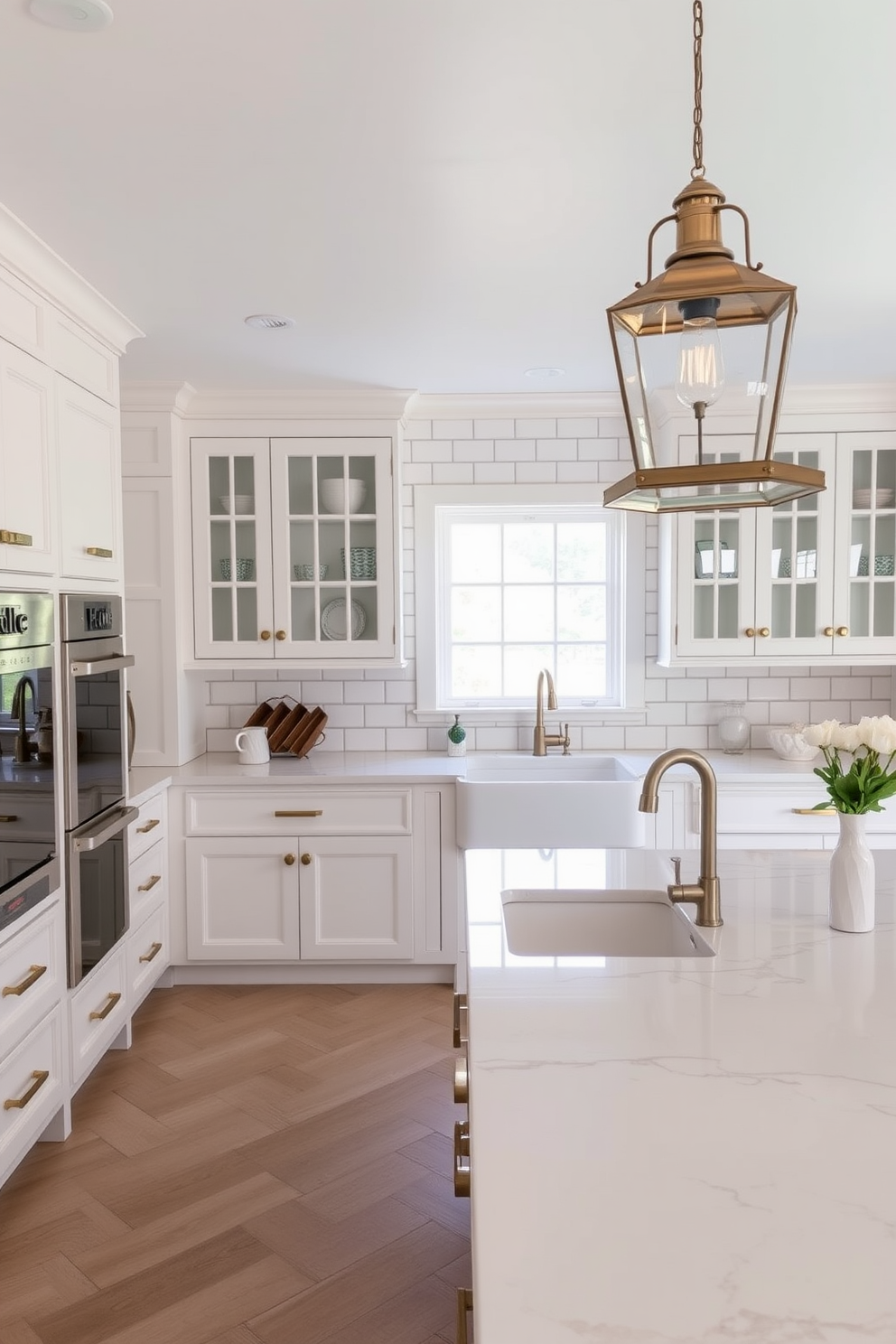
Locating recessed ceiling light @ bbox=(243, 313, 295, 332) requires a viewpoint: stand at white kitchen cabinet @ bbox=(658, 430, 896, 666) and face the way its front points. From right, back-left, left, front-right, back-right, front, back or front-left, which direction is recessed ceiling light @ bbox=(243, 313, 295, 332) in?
front-right

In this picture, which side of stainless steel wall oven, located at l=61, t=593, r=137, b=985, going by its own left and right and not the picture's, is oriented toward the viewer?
right

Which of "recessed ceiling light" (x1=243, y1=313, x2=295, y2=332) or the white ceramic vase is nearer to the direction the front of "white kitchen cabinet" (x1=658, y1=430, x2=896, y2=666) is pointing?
the white ceramic vase

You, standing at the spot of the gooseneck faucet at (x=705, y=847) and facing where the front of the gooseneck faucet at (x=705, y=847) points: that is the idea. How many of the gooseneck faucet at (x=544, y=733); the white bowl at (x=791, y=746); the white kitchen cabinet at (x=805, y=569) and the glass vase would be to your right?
4

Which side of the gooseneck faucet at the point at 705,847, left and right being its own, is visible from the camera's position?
left

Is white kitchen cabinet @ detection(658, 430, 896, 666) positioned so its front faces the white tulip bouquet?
yes

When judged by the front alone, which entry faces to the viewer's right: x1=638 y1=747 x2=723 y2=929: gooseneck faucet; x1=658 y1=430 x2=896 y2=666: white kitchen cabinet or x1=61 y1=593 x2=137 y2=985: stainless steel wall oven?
the stainless steel wall oven

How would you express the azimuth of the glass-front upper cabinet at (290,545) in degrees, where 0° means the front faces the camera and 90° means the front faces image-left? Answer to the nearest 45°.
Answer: approximately 0°

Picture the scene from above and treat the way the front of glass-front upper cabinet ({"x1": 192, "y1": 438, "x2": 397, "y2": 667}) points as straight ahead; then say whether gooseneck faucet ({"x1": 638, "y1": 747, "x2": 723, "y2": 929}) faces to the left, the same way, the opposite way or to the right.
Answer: to the right

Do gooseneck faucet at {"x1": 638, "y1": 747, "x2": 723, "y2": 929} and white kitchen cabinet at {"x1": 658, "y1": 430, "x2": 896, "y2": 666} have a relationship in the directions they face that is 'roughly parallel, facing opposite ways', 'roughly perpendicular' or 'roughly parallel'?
roughly perpendicular

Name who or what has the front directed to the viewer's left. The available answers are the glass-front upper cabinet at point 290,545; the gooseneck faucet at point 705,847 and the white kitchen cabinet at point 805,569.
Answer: the gooseneck faucet

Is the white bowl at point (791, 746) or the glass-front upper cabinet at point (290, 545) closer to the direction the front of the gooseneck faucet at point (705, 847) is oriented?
the glass-front upper cabinet

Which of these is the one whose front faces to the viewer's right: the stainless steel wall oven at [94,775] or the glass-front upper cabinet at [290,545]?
the stainless steel wall oven

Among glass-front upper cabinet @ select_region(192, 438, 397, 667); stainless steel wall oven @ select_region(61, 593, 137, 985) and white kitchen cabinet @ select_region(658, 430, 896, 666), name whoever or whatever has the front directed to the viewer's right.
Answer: the stainless steel wall oven
